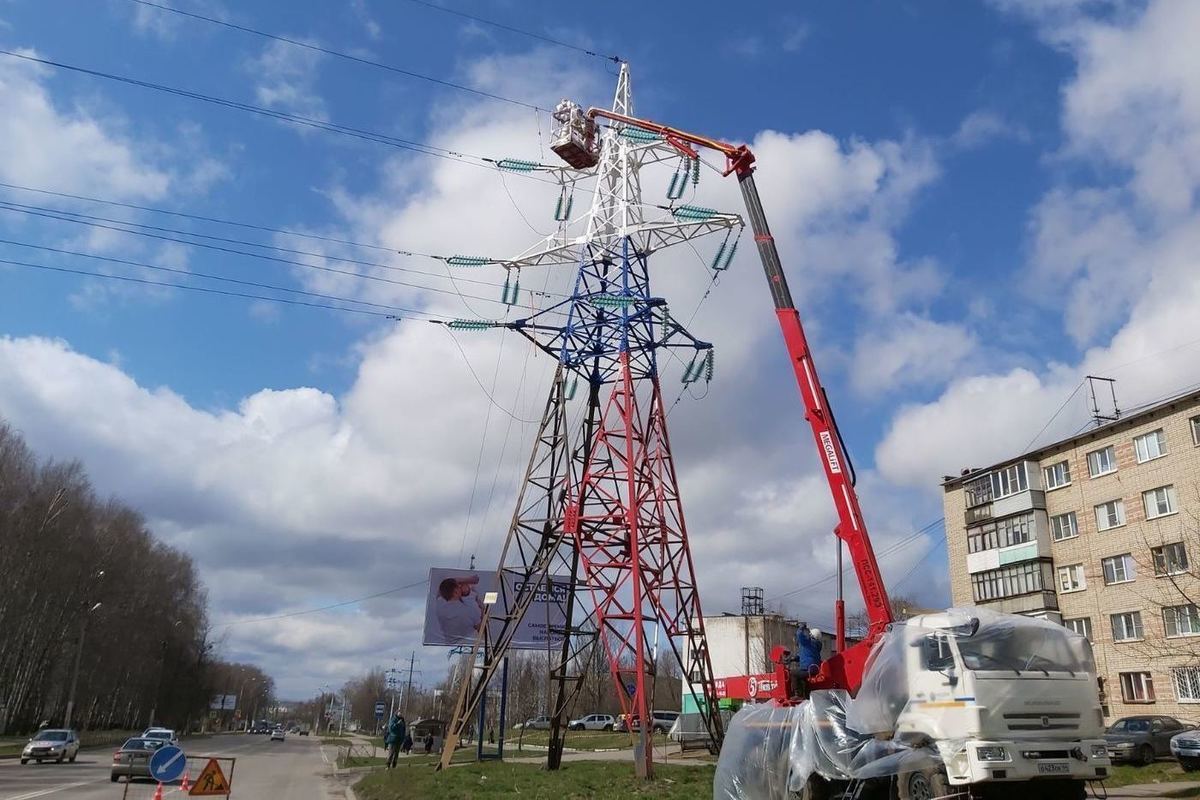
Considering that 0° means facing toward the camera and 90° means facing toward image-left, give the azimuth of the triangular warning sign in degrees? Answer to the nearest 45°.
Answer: approximately 0°

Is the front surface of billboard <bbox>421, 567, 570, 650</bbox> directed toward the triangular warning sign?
yes

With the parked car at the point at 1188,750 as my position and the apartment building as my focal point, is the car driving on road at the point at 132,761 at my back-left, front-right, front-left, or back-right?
back-left

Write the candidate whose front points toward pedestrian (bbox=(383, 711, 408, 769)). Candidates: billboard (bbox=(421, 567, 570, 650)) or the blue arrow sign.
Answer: the billboard

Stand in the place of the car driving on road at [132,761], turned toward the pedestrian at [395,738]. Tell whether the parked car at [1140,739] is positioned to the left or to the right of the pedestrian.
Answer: right

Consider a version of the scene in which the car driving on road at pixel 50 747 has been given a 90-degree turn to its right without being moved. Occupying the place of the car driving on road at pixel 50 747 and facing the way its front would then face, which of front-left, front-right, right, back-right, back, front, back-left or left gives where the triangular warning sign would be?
back-left

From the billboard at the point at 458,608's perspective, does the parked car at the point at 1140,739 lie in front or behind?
in front

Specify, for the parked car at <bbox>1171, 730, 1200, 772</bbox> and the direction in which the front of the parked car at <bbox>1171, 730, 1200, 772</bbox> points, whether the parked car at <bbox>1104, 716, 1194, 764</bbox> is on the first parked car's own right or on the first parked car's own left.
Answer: on the first parked car's own right

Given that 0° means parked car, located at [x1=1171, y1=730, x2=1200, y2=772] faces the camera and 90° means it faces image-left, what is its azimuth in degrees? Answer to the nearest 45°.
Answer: approximately 45°

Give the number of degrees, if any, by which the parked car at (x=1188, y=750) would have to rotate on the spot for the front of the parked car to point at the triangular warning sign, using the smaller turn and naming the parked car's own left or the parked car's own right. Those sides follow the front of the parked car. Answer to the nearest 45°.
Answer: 0° — it already faces it

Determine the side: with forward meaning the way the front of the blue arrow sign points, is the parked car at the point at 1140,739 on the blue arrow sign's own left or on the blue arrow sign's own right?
on the blue arrow sign's own left

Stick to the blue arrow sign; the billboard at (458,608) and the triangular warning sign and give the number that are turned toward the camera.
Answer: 3

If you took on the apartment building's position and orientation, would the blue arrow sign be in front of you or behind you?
in front

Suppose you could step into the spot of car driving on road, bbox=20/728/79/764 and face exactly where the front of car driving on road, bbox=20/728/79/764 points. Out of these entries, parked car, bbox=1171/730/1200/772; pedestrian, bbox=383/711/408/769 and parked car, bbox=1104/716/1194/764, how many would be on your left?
3
